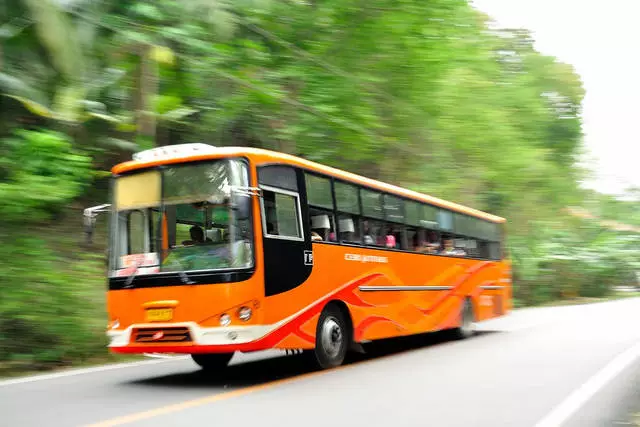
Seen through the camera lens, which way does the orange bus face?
facing the viewer and to the left of the viewer
